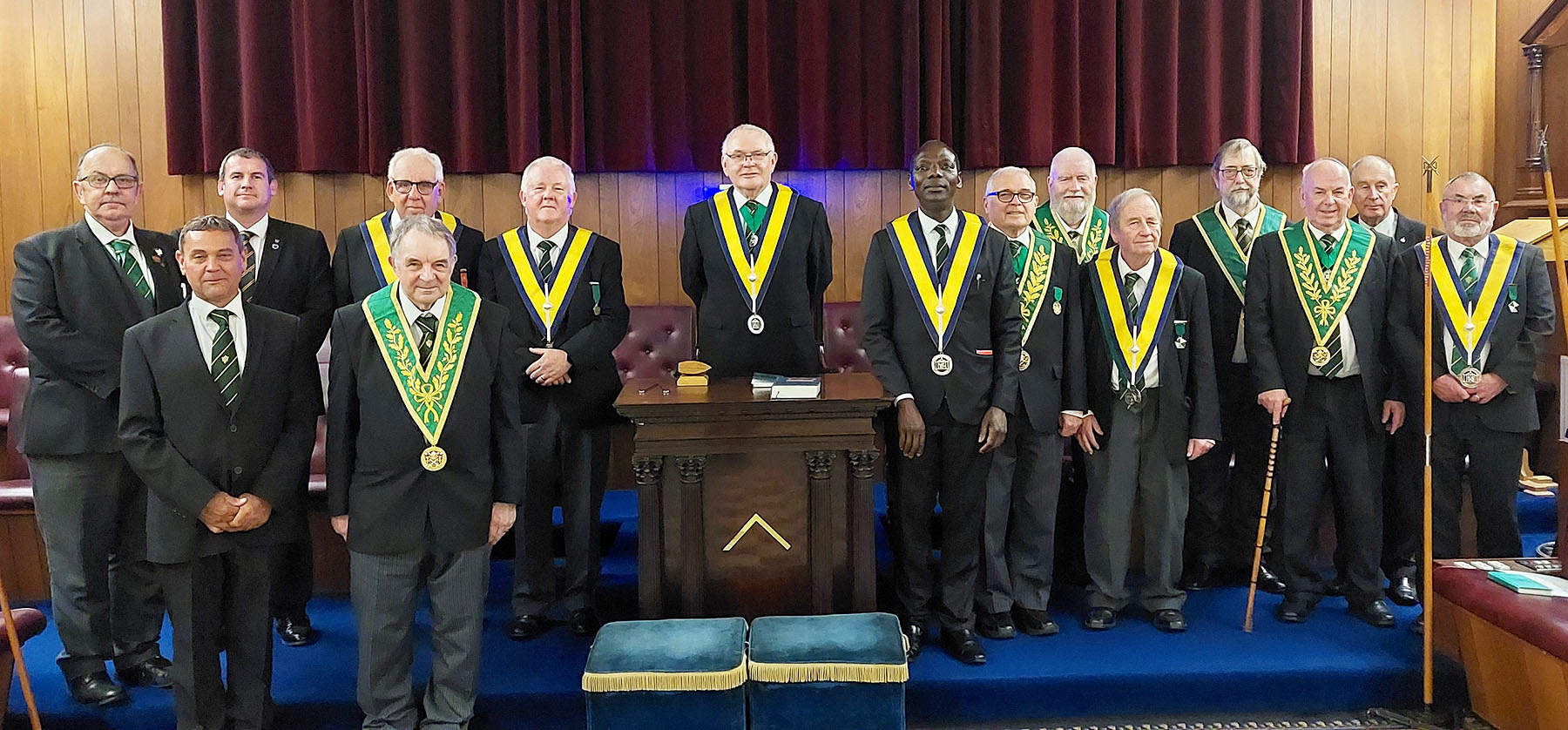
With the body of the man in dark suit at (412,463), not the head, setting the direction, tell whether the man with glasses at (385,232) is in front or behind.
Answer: behind

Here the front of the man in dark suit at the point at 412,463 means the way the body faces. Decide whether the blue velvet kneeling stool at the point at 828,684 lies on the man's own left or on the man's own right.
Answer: on the man's own left

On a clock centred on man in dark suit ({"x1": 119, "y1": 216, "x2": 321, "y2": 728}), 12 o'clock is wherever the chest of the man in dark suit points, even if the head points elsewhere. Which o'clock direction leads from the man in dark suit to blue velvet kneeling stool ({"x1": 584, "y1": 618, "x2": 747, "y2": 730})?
The blue velvet kneeling stool is roughly at 10 o'clock from the man in dark suit.

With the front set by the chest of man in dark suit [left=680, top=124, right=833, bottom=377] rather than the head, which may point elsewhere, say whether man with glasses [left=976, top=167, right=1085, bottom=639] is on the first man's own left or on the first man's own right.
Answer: on the first man's own left

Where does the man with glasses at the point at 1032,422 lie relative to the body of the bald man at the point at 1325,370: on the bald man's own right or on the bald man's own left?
on the bald man's own right

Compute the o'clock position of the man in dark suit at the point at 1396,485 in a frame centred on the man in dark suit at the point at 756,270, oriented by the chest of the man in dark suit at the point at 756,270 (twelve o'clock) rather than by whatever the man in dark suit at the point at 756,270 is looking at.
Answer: the man in dark suit at the point at 1396,485 is roughly at 9 o'clock from the man in dark suit at the point at 756,270.
